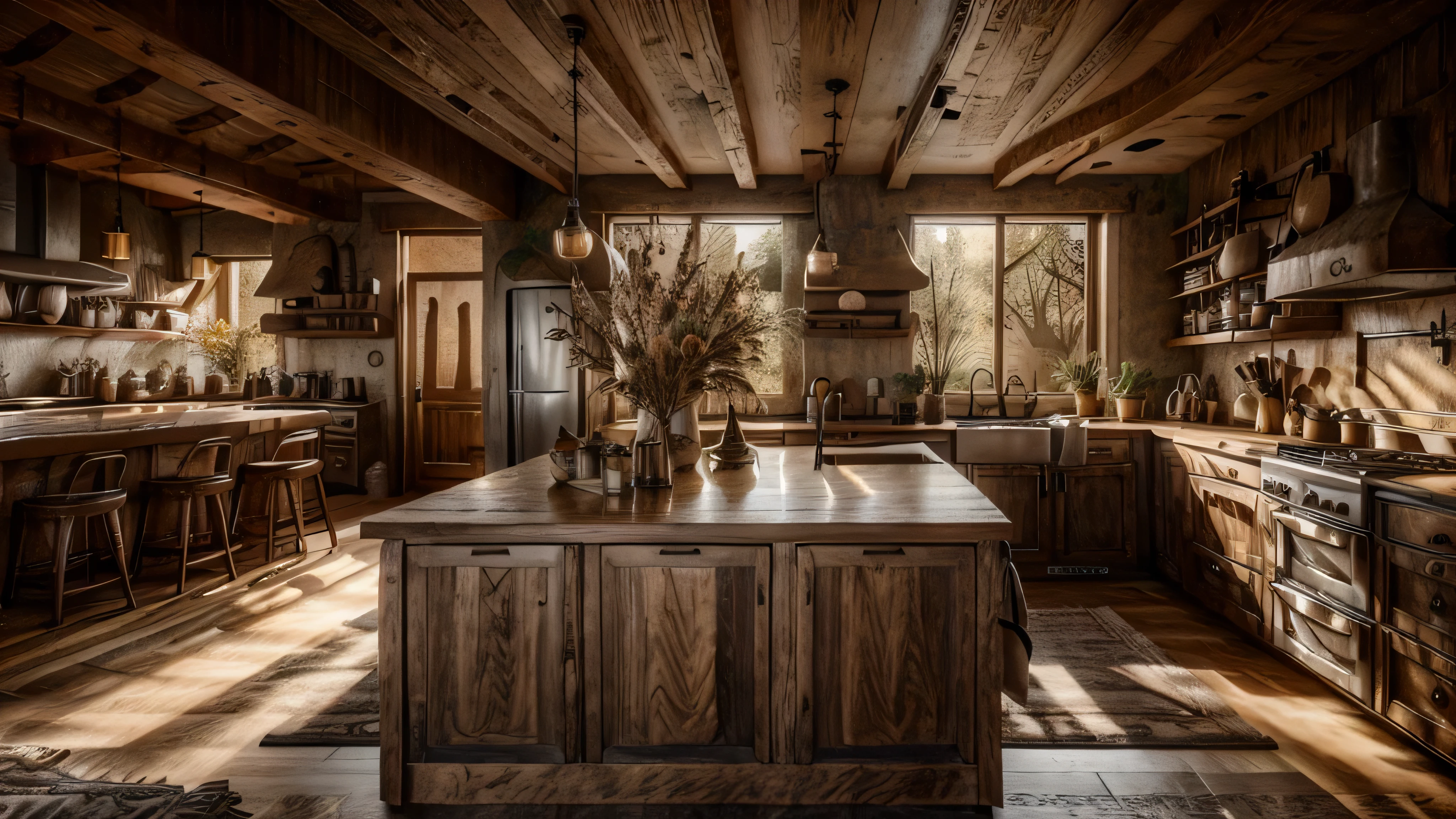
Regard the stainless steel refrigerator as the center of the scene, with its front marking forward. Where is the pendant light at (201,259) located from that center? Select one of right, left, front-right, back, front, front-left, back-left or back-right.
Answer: back-right

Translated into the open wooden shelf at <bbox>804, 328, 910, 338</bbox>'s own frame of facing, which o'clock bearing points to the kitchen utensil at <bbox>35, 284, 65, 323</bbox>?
The kitchen utensil is roughly at 3 o'clock from the open wooden shelf.

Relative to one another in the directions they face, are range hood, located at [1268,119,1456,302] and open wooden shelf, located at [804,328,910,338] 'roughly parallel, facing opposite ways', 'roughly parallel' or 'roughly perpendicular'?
roughly perpendicular

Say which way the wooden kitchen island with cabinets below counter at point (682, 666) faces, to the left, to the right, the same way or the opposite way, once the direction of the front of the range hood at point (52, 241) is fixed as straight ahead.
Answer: to the right

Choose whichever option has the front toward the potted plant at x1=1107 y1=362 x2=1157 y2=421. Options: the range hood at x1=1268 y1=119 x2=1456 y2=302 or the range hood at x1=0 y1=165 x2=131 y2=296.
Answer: the range hood at x1=0 y1=165 x2=131 y2=296

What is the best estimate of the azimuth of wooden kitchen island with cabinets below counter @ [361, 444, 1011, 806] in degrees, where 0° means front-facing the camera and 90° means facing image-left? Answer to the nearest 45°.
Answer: approximately 0°

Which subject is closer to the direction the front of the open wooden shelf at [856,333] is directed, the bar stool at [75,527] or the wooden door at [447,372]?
the bar stool

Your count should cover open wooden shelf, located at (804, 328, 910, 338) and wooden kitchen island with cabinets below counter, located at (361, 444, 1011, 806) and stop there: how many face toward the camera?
2

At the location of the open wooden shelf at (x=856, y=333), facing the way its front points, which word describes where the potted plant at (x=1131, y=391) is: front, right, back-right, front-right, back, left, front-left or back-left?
left

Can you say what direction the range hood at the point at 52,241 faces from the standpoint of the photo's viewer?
facing the viewer and to the right of the viewer

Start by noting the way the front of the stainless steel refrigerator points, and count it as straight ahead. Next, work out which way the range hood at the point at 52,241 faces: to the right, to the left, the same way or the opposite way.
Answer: to the left

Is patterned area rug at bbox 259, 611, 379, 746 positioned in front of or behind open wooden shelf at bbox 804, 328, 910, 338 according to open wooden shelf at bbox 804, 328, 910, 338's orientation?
in front

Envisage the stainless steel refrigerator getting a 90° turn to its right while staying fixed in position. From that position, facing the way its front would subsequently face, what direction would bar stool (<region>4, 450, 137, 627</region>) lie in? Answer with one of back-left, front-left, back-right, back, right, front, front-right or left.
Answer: front-left

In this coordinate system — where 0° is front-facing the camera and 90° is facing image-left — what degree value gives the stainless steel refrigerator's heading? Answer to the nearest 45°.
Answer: approximately 0°
